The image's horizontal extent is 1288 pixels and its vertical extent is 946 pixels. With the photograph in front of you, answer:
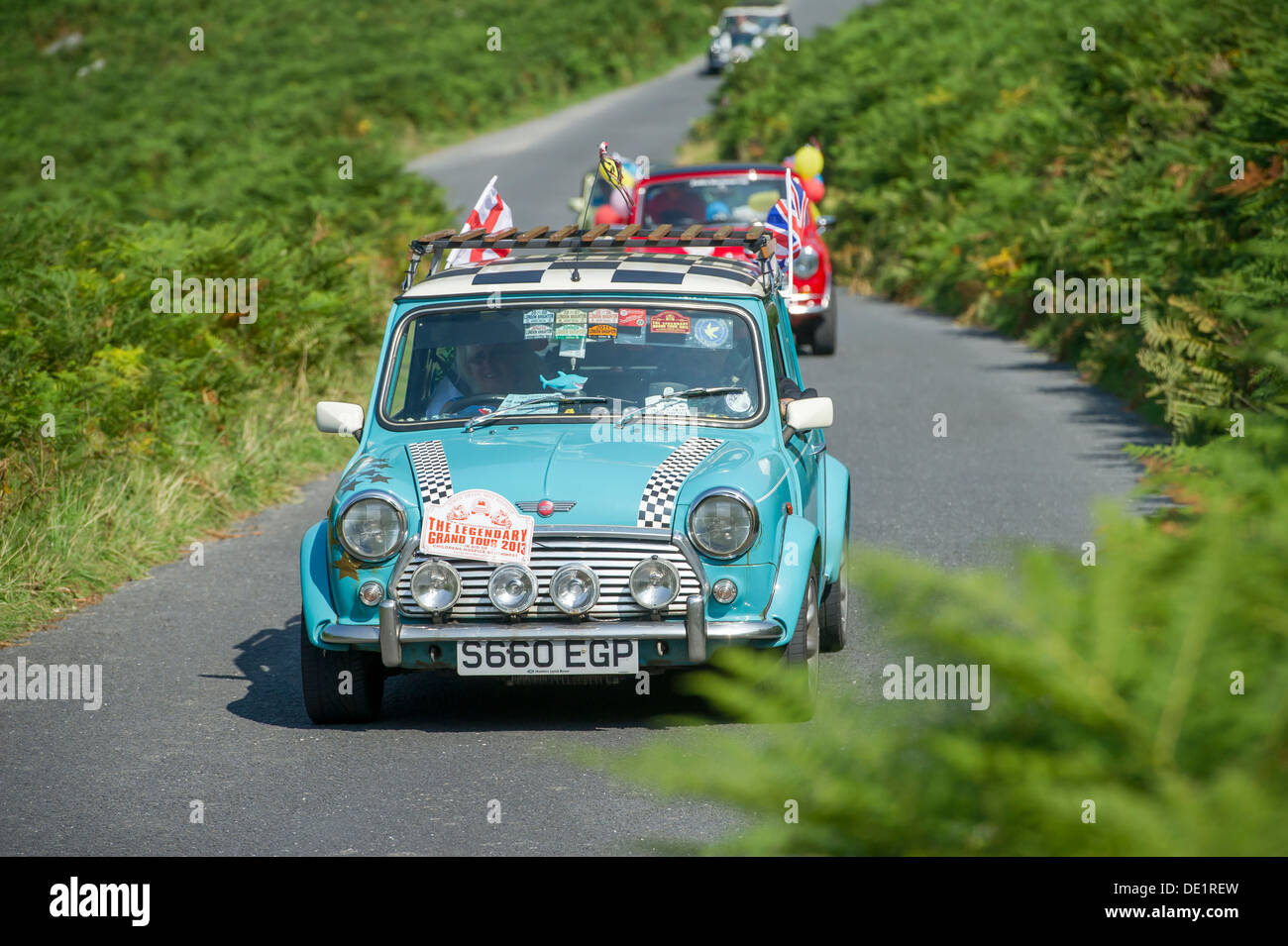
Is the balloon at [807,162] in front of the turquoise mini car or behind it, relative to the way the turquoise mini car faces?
behind

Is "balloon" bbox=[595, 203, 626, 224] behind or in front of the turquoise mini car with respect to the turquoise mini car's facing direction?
behind

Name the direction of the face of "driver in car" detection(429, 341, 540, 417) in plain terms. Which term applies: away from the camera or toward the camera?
toward the camera

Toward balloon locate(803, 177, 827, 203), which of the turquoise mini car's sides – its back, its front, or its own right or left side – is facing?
back

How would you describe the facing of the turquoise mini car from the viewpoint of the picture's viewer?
facing the viewer

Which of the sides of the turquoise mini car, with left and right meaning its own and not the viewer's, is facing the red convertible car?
back
